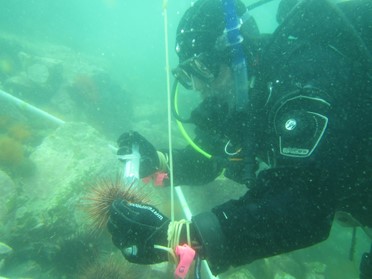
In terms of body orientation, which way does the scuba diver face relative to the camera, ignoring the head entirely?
to the viewer's left

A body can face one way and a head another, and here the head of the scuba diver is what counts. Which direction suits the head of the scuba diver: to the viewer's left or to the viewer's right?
to the viewer's left

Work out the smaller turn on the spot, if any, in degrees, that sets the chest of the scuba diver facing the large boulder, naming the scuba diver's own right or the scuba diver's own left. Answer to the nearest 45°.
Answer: approximately 45° to the scuba diver's own right
